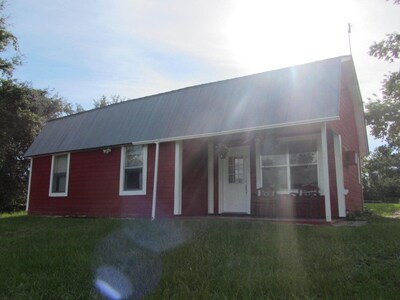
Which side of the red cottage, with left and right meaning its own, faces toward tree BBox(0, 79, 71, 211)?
right

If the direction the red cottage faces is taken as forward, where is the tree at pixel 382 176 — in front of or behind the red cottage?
behind
